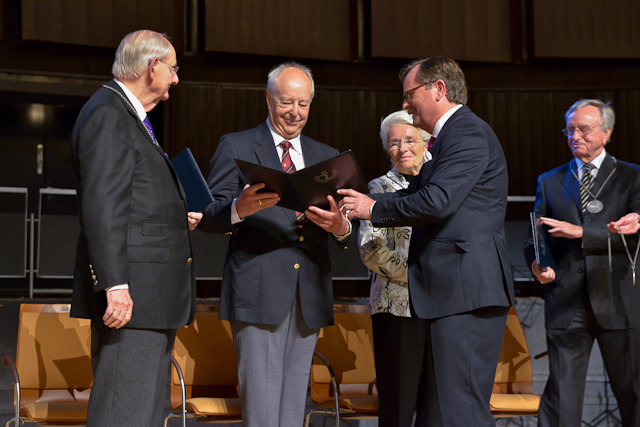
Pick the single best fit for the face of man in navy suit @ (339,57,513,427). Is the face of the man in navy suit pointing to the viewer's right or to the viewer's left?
to the viewer's left

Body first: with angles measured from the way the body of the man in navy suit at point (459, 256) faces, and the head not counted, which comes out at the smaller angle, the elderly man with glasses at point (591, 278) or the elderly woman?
the elderly woman

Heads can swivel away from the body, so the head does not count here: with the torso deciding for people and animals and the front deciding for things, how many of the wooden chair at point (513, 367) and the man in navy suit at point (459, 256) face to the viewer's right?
0

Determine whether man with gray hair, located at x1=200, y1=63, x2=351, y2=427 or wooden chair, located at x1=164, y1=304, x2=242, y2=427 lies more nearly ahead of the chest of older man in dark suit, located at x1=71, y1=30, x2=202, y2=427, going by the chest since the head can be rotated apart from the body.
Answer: the man with gray hair

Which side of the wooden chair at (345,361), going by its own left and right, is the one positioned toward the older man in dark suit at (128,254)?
right

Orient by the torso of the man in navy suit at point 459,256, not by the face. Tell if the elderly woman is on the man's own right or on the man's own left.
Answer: on the man's own right

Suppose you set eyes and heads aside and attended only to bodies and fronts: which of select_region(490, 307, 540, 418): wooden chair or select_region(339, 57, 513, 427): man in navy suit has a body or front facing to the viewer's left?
the man in navy suit

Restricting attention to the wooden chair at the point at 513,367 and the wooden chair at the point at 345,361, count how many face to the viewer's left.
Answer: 0

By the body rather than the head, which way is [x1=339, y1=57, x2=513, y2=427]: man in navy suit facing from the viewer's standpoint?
to the viewer's left

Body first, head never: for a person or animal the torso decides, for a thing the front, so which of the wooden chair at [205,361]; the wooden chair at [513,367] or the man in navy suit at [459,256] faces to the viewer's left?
the man in navy suit

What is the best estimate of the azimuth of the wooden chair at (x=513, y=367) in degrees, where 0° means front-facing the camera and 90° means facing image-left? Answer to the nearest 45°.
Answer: approximately 0°

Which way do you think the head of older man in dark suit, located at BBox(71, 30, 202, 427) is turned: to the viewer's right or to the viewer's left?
to the viewer's right

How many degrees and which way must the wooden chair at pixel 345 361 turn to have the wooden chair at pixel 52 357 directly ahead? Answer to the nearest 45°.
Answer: approximately 135° to its right
